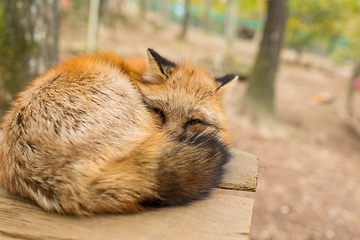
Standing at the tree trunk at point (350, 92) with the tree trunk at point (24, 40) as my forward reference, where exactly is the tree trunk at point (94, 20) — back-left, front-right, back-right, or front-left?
front-right

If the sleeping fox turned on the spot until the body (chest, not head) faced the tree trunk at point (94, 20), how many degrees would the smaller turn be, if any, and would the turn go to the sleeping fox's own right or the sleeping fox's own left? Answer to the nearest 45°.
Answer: approximately 135° to the sleeping fox's own left

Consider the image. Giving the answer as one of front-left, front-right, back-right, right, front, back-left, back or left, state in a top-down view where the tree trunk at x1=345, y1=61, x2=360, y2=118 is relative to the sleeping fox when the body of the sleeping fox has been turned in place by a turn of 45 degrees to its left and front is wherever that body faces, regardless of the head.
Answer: front-left

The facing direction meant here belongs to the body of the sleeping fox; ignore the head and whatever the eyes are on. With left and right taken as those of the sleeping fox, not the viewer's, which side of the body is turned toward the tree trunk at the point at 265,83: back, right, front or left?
left

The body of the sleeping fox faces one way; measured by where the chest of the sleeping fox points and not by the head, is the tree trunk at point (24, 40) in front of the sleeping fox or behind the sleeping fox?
behind
